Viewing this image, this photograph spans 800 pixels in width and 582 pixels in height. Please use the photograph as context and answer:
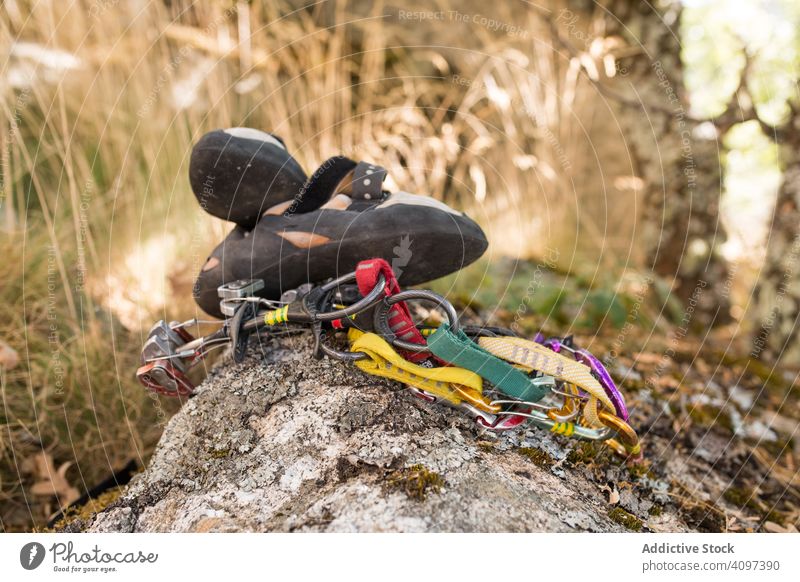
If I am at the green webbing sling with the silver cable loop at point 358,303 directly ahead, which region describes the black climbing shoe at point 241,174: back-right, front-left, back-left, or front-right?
front-right

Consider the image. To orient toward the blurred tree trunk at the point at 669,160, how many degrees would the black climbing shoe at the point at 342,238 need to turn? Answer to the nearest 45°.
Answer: approximately 45° to its left

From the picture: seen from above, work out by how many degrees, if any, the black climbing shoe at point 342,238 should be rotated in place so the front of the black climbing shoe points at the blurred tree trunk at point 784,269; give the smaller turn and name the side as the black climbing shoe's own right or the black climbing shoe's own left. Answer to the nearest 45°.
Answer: approximately 45° to the black climbing shoe's own left

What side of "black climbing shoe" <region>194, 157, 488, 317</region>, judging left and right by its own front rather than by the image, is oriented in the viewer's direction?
right
